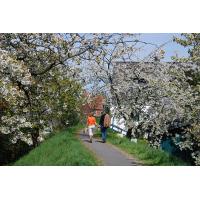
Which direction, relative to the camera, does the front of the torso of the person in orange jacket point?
away from the camera
